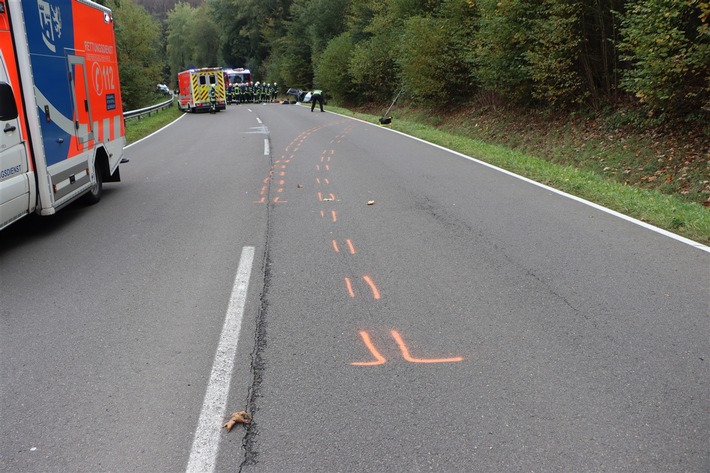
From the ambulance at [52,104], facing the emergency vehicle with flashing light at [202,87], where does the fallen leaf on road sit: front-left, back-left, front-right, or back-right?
back-right

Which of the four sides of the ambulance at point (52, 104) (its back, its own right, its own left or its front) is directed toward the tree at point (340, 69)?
back

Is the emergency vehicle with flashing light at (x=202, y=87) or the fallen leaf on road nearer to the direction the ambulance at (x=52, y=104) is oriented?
the fallen leaf on road

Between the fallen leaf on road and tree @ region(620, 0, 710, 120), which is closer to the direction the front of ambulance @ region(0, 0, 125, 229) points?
the fallen leaf on road

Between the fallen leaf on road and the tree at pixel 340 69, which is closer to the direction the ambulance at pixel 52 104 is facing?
the fallen leaf on road

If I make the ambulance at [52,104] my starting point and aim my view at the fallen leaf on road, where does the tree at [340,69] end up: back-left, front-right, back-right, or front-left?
back-left

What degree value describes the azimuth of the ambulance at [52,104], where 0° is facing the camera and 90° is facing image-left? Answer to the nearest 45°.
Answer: approximately 45°

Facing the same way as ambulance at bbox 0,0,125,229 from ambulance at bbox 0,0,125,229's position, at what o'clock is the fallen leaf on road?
The fallen leaf on road is roughly at 10 o'clock from the ambulance.

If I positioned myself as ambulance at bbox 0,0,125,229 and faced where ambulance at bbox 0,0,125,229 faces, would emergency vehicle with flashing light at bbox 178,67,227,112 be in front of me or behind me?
behind

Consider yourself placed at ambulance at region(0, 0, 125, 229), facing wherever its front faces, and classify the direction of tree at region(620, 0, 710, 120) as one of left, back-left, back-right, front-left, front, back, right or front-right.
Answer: back-left
